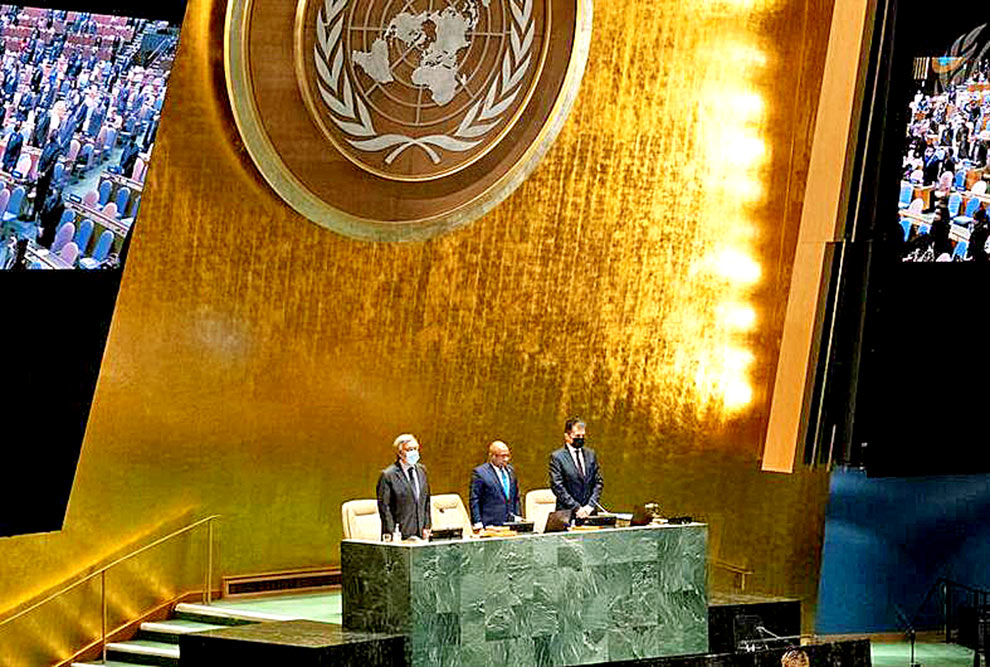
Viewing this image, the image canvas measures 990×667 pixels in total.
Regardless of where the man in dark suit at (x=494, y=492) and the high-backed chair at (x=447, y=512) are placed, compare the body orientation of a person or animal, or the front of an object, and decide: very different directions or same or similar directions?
same or similar directions

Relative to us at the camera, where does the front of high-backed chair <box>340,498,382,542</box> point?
facing the viewer and to the right of the viewer

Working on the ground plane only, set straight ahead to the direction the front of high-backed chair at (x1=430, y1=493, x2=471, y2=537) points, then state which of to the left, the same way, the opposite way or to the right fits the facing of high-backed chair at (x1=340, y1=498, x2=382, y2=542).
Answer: the same way

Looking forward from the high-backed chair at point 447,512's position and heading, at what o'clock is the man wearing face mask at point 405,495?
The man wearing face mask is roughly at 2 o'clock from the high-backed chair.

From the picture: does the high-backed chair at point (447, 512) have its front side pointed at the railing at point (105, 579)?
no

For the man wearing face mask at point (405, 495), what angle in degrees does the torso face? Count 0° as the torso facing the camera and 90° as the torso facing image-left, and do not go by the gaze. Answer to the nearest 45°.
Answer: approximately 315°

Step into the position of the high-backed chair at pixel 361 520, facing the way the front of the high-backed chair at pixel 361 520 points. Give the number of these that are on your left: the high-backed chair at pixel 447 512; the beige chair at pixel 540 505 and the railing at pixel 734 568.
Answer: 3

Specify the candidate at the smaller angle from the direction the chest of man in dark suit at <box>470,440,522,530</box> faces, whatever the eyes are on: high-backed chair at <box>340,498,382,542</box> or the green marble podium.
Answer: the green marble podium

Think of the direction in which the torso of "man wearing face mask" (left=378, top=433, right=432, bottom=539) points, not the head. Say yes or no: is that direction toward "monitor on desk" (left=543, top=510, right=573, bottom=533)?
no

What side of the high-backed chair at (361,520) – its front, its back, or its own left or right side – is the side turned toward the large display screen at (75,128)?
right

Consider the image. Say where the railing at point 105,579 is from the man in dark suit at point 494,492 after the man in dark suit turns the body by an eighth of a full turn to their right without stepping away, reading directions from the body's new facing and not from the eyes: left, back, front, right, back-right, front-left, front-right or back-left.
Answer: right

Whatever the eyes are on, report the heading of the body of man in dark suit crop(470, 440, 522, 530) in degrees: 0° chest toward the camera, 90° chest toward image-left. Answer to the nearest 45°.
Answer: approximately 315°

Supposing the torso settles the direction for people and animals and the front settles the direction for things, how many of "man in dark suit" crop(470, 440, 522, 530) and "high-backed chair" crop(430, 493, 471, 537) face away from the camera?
0

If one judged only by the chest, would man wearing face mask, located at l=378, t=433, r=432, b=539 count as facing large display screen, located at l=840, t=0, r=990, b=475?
no

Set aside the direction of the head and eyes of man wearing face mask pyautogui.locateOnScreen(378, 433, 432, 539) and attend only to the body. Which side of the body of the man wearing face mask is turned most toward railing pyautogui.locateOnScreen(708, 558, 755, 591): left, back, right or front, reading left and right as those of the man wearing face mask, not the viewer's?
left

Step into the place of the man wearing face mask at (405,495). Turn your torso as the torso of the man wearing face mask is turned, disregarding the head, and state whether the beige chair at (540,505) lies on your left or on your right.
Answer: on your left

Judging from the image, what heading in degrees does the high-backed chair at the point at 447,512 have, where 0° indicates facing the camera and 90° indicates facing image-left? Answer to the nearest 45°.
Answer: approximately 315°

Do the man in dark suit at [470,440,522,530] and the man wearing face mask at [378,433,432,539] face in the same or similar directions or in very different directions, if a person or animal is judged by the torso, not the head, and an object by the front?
same or similar directions
